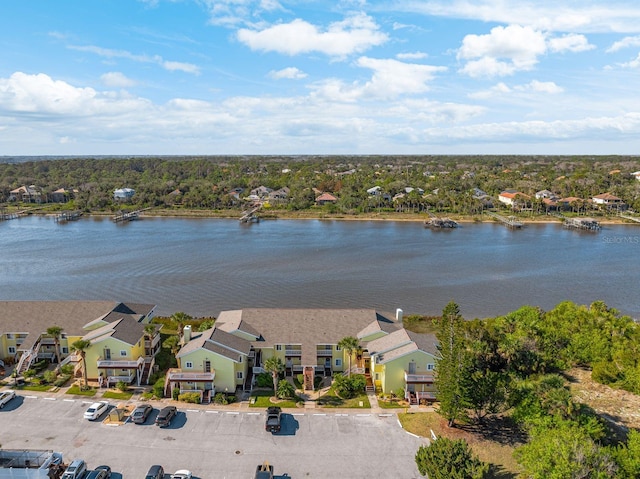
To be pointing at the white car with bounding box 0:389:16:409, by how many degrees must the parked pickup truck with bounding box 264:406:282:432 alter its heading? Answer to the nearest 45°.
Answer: approximately 90° to its left

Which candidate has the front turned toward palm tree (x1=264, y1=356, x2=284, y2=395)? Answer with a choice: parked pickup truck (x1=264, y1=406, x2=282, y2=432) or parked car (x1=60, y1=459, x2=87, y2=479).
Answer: parked pickup truck (x1=264, y1=406, x2=282, y2=432)

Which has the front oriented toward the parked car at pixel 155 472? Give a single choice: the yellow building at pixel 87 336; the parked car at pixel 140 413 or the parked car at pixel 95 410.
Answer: the yellow building

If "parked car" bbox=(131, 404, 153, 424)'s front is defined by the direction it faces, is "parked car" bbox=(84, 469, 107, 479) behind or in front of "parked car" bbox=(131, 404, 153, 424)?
behind

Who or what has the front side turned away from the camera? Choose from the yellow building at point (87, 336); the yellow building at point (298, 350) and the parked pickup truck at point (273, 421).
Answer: the parked pickup truck

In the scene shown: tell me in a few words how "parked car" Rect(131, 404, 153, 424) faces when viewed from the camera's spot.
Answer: facing away from the viewer and to the right of the viewer

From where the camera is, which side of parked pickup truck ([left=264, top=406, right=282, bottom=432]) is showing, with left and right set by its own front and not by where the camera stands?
back

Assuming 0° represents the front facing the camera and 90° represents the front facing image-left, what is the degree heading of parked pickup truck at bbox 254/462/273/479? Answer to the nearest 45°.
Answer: approximately 0°

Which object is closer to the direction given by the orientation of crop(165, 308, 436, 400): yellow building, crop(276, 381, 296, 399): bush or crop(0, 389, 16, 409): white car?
the bush

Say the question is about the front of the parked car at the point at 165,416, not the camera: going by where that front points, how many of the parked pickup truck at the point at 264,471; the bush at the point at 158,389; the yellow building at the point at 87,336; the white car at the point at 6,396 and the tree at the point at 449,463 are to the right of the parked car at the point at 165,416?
2

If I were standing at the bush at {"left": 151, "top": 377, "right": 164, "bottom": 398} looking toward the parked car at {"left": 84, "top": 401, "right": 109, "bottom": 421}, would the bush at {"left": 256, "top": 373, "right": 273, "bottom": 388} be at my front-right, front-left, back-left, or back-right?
back-left

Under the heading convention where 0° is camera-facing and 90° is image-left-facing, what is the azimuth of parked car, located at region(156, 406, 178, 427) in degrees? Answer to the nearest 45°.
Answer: approximately 225°

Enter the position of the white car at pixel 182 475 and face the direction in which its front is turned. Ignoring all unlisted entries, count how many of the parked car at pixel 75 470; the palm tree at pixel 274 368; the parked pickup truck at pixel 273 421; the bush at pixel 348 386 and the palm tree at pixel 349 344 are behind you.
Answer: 4

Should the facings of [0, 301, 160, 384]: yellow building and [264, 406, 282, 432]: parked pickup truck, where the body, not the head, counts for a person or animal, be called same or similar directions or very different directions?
very different directions

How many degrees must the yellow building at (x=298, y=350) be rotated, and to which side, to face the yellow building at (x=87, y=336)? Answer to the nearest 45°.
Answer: approximately 90° to its right
